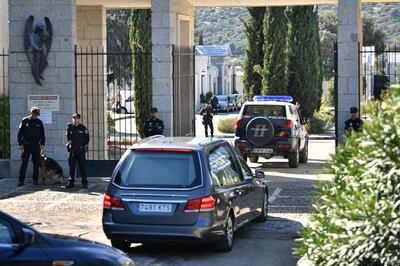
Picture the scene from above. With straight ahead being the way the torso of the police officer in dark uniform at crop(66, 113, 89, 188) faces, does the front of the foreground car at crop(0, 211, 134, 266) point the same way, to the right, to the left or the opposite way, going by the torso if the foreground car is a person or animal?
to the left

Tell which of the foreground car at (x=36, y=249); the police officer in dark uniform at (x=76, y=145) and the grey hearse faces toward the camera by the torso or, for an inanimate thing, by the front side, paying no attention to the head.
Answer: the police officer in dark uniform

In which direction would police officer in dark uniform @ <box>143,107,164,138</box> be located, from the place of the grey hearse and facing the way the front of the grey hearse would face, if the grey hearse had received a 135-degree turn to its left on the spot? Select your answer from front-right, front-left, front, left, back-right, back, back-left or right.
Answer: right

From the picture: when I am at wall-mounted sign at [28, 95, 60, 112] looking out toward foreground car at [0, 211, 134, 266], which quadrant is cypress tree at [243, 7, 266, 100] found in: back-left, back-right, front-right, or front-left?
back-left

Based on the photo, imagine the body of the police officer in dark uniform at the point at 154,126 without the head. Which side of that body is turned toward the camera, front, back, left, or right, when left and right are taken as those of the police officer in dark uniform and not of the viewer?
front

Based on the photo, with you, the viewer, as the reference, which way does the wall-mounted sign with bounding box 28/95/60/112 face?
facing the viewer

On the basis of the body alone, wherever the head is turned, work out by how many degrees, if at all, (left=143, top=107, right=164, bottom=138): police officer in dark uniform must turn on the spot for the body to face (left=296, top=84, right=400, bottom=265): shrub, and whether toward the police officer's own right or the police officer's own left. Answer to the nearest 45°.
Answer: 0° — they already face it

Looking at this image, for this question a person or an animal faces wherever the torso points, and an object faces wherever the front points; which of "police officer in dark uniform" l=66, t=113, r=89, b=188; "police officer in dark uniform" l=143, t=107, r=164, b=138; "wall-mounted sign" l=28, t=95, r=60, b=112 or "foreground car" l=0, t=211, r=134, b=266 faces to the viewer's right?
the foreground car

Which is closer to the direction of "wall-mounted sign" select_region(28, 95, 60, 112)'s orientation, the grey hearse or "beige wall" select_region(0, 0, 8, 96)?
the grey hearse

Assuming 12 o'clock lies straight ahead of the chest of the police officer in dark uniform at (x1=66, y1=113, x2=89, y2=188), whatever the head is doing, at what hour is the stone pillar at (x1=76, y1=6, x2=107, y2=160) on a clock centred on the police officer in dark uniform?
The stone pillar is roughly at 6 o'clock from the police officer in dark uniform.

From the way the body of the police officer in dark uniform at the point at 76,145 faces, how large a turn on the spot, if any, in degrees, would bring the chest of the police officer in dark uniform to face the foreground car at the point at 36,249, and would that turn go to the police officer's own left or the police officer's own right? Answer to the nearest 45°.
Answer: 0° — they already face it

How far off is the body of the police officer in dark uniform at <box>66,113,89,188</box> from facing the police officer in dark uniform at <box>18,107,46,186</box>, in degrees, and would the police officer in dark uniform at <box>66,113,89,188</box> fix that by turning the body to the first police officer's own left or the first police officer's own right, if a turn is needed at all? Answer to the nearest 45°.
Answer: approximately 90° to the first police officer's own right

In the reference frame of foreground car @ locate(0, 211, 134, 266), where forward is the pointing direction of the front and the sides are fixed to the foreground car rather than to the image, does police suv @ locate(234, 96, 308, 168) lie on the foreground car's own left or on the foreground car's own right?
on the foreground car's own left

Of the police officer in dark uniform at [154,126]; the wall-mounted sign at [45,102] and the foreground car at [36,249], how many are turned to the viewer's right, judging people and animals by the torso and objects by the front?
1

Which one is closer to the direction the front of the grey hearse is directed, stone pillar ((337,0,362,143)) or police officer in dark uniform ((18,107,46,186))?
the stone pillar

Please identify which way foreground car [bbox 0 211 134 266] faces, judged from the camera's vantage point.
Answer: facing to the right of the viewer
